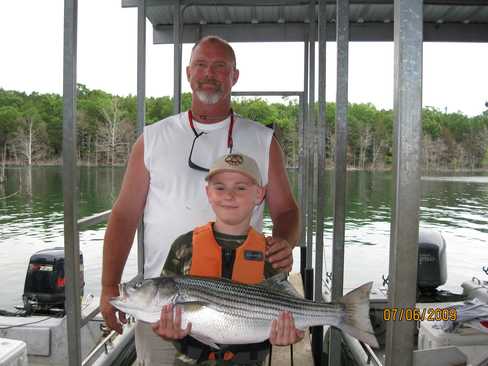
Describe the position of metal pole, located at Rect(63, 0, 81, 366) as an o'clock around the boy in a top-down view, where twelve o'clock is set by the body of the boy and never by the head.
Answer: The metal pole is roughly at 4 o'clock from the boy.

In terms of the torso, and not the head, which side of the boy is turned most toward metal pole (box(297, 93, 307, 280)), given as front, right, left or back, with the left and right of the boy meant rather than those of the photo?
back

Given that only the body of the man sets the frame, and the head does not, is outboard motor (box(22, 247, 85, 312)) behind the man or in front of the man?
behind

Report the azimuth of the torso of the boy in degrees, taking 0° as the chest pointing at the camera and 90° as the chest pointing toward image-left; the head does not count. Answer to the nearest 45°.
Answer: approximately 0°

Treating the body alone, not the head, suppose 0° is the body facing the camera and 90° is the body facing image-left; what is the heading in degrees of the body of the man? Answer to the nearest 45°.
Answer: approximately 0°
